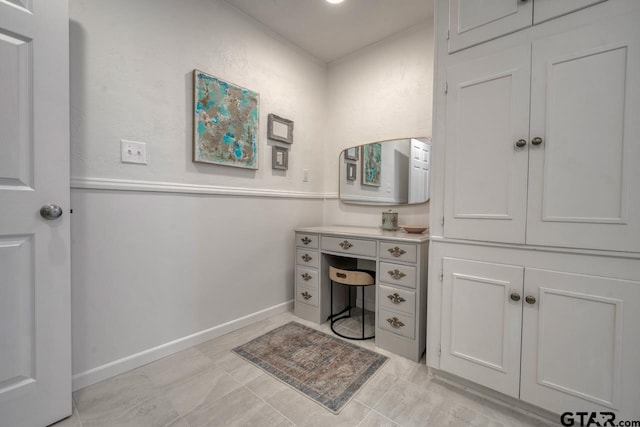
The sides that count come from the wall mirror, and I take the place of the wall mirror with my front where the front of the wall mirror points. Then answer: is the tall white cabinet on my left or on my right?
on my left

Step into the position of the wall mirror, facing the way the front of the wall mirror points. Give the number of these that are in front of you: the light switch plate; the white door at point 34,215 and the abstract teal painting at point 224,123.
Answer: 3

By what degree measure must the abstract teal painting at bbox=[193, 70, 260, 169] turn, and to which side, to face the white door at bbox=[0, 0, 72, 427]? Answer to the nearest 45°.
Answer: approximately 90° to its right

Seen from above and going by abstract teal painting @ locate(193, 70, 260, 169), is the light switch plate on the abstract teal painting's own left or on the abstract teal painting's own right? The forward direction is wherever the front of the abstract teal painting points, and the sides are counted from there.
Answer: on the abstract teal painting's own right

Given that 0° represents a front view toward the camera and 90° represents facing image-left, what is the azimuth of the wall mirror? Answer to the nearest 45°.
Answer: approximately 45°

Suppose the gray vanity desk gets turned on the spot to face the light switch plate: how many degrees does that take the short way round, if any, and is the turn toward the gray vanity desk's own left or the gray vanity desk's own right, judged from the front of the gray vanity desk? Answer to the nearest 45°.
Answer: approximately 45° to the gray vanity desk's own right

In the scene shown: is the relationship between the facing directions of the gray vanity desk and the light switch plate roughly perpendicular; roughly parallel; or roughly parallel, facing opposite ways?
roughly perpendicular

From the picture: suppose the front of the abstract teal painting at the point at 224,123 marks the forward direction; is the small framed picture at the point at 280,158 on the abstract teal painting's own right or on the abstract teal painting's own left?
on the abstract teal painting's own left

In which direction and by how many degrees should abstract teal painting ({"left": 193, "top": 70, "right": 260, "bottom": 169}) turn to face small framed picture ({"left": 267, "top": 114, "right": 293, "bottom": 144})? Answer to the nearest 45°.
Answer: approximately 90° to its left

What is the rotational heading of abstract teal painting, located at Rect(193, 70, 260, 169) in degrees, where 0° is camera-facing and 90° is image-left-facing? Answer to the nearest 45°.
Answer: approximately 315°

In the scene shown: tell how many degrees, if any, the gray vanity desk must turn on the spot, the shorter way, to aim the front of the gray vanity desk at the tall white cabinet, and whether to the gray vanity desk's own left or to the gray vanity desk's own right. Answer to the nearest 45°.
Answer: approximately 90° to the gray vanity desk's own left
